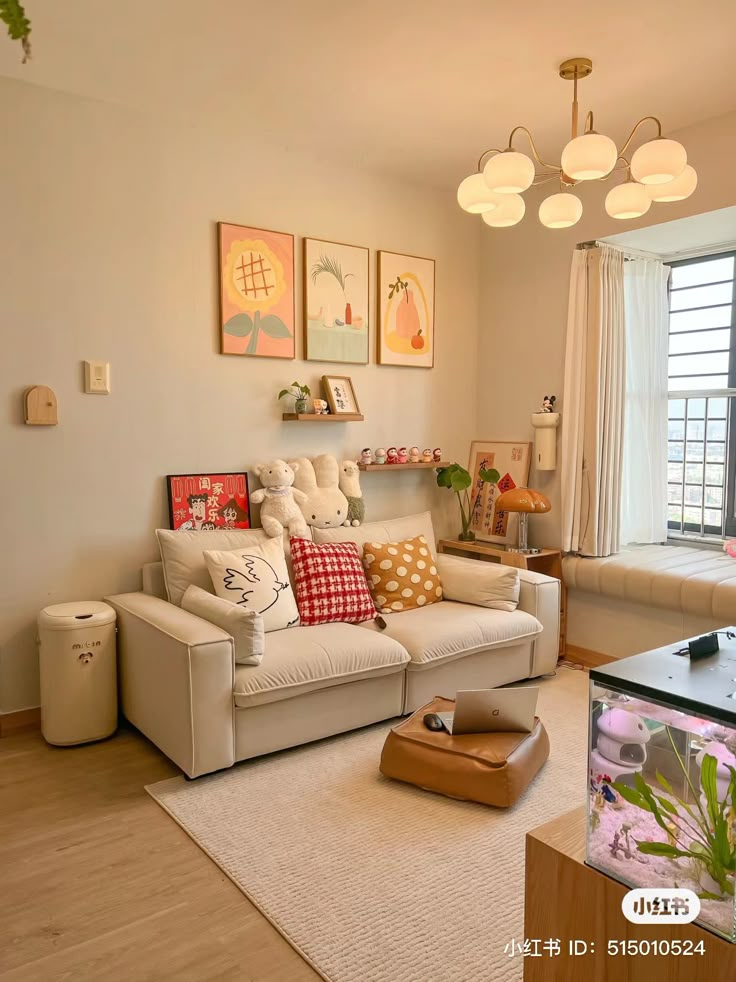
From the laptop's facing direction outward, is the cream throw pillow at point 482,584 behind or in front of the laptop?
in front

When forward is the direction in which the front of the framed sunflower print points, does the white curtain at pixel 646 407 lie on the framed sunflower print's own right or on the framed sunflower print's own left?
on the framed sunflower print's own left

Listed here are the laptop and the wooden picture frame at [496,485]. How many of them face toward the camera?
1

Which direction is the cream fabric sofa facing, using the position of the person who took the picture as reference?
facing the viewer and to the right of the viewer

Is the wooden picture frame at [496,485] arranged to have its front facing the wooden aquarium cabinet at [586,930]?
yes

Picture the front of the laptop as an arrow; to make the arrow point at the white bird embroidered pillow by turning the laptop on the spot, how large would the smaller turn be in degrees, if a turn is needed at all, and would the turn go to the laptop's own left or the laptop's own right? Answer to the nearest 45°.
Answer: approximately 45° to the laptop's own left

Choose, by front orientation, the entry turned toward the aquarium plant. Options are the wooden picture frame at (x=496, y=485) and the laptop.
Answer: the wooden picture frame

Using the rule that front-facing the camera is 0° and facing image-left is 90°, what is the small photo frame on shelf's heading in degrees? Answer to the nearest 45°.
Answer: approximately 315°

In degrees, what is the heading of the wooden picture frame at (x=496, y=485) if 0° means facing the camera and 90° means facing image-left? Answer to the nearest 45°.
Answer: approximately 0°

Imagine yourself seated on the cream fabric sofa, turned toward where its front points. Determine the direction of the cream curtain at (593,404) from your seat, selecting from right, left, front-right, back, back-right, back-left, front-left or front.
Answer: left

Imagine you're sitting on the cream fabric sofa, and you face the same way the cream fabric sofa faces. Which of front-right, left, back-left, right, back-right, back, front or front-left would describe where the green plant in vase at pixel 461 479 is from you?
left

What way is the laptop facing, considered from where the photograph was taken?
facing away from the viewer and to the left of the viewer

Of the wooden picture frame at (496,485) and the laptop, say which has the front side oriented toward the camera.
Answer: the wooden picture frame
